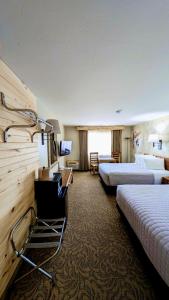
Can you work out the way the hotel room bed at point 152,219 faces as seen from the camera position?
facing to the left of the viewer

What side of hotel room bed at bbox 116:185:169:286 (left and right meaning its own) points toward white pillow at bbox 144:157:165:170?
right

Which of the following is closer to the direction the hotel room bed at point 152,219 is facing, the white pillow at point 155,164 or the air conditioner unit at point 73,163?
the air conditioner unit

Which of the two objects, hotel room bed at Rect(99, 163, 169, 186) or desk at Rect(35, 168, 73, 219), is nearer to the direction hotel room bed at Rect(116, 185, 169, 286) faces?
the desk

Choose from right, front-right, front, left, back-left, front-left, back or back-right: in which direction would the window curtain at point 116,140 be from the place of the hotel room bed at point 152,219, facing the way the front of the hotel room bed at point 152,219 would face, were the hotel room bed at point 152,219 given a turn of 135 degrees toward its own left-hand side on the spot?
back-left

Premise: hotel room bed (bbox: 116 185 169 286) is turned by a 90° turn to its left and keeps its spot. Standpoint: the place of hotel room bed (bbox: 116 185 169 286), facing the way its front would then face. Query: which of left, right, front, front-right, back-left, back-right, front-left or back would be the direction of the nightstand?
back

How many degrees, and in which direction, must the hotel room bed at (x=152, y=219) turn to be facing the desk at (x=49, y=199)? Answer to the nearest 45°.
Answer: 0° — it already faces it

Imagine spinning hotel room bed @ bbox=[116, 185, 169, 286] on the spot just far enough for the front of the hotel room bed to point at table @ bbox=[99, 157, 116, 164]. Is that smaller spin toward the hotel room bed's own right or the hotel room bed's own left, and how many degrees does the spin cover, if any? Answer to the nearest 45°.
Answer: approximately 90° to the hotel room bed's own right

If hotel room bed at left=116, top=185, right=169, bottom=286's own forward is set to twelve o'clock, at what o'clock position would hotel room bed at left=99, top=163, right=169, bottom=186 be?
hotel room bed at left=99, top=163, right=169, bottom=186 is roughly at 3 o'clock from hotel room bed at left=116, top=185, right=169, bottom=286.

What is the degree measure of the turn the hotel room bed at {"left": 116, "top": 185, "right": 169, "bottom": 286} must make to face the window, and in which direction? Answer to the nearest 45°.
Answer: approximately 90° to its right
